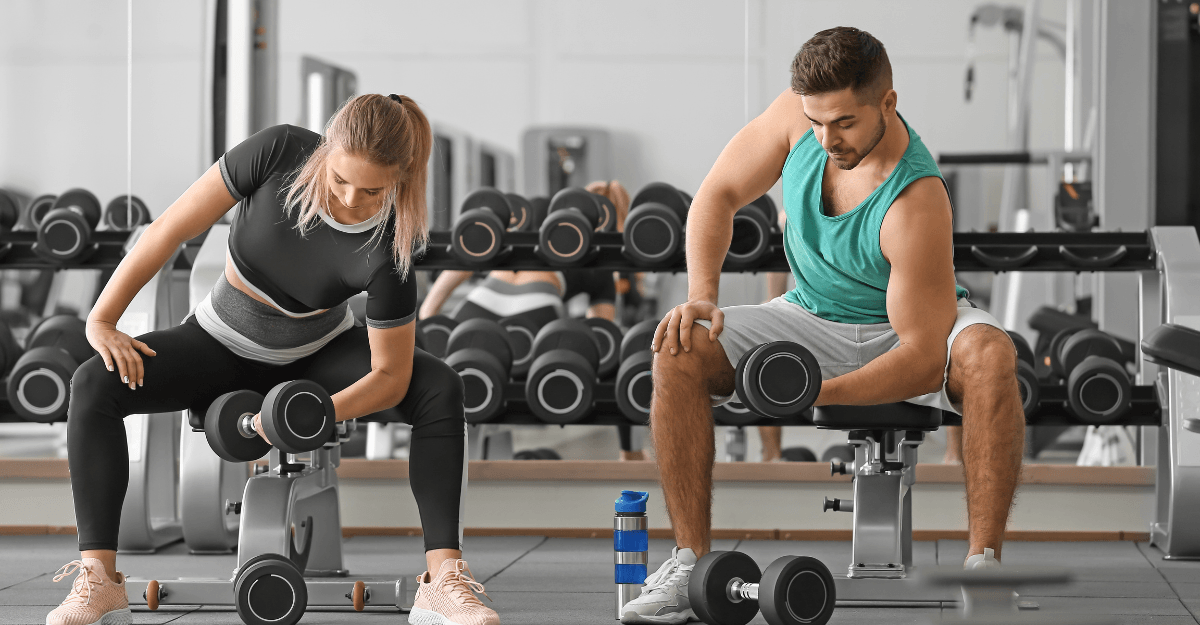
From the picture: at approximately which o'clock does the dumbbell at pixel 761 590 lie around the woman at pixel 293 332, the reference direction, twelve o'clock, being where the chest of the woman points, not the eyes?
The dumbbell is roughly at 10 o'clock from the woman.

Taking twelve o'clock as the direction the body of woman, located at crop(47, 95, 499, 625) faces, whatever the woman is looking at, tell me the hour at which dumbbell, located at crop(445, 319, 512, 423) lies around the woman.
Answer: The dumbbell is roughly at 7 o'clock from the woman.

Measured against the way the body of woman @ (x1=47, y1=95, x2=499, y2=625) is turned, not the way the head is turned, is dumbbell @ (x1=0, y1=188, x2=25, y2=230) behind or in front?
behind

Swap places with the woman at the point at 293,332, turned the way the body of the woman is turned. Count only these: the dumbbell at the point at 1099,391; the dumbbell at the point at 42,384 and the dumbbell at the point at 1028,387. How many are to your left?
2

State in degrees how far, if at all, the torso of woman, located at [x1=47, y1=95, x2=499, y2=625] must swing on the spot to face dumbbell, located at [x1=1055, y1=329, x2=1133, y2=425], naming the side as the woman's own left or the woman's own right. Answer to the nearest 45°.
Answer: approximately 90° to the woman's own left

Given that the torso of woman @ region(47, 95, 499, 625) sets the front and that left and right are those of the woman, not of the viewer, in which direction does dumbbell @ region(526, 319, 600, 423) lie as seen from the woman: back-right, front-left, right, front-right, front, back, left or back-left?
back-left

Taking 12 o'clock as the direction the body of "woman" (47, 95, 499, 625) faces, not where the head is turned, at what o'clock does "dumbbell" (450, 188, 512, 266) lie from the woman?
The dumbbell is roughly at 7 o'clock from the woman.

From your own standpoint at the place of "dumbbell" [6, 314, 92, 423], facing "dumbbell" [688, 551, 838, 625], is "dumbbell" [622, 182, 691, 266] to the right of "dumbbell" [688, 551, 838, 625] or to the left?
left

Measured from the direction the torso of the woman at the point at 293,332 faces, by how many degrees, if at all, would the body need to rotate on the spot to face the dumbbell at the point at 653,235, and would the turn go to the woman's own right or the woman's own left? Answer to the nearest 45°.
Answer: approximately 135° to the woman's own left

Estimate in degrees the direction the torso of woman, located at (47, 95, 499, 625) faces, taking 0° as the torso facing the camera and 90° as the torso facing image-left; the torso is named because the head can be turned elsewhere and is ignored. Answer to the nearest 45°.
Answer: approximately 0°

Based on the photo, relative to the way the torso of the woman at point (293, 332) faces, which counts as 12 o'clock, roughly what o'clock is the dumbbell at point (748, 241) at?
The dumbbell is roughly at 8 o'clock from the woman.

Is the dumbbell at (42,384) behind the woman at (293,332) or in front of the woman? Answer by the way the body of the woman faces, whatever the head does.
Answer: behind
